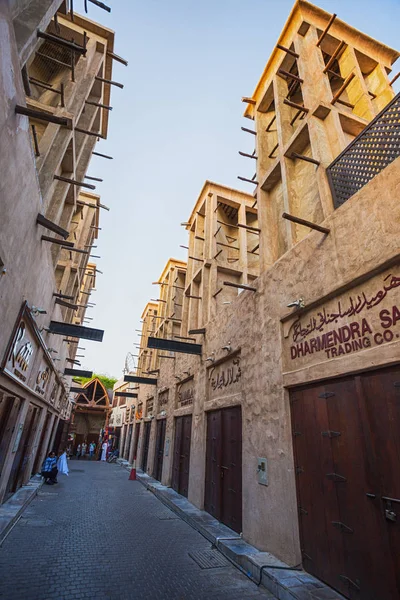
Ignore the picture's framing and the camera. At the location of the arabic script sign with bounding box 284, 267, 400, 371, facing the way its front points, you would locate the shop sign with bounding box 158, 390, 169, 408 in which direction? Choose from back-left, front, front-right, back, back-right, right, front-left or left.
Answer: right

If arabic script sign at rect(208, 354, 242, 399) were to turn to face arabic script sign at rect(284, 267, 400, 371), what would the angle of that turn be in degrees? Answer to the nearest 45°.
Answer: approximately 45° to its left

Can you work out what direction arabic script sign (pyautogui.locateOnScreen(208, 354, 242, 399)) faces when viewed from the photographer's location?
facing the viewer and to the left of the viewer

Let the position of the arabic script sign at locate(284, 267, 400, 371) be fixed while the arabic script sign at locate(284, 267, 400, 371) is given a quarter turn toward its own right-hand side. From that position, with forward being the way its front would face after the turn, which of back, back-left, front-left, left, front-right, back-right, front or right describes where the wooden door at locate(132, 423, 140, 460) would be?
front

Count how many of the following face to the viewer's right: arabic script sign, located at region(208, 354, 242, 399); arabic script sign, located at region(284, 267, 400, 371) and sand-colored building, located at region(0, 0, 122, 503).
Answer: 1

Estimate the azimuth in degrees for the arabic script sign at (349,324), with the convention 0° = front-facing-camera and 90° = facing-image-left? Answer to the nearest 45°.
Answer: approximately 45°

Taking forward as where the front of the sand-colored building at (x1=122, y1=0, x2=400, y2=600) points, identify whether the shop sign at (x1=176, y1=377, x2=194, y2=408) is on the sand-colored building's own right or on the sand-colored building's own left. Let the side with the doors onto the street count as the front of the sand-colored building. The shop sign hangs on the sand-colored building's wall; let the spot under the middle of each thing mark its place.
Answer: on the sand-colored building's own right

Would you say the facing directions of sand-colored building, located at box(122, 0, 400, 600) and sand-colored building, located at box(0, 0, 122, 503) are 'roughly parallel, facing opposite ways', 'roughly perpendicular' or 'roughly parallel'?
roughly parallel, facing opposite ways

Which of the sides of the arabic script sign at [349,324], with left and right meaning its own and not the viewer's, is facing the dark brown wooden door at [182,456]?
right

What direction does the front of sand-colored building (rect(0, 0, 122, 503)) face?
to the viewer's right

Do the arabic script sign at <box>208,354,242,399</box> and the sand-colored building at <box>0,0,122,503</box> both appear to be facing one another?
yes

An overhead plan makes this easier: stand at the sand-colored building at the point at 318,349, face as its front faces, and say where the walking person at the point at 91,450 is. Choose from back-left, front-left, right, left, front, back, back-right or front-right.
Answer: right

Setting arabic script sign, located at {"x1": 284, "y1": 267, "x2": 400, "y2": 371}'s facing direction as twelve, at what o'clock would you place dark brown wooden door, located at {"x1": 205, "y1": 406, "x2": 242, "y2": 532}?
The dark brown wooden door is roughly at 3 o'clock from the arabic script sign.

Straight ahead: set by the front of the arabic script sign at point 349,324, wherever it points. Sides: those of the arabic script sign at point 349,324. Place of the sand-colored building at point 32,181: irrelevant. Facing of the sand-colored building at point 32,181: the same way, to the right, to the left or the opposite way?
the opposite way

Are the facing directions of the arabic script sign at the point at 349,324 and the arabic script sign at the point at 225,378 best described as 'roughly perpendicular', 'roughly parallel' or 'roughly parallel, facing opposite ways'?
roughly parallel
